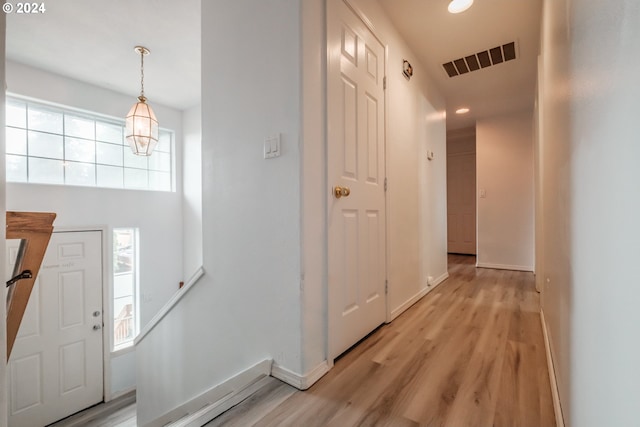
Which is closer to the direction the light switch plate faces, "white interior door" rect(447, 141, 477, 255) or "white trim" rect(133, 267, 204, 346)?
the white trim

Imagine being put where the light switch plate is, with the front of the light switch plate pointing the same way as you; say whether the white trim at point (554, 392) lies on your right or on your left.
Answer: on your left

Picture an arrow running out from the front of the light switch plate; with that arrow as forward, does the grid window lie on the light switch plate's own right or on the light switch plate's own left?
on the light switch plate's own right

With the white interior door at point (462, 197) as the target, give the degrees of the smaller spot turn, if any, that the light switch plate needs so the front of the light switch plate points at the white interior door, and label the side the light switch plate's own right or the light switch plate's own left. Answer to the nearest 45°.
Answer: approximately 180°

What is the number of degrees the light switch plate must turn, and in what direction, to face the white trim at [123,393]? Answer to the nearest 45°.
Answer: approximately 90° to its right

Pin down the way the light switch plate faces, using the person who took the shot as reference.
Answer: facing the viewer and to the left of the viewer

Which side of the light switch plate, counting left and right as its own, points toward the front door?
right

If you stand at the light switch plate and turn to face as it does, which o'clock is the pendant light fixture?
The pendant light fixture is roughly at 3 o'clock from the light switch plate.
